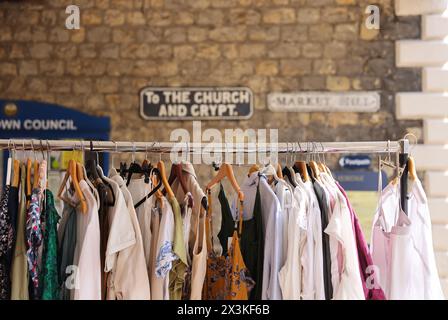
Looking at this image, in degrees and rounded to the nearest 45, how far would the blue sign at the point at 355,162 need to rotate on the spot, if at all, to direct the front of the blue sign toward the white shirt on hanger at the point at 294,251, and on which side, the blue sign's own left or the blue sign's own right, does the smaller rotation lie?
0° — it already faces it

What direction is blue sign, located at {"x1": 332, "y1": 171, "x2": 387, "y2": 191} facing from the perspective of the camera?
toward the camera

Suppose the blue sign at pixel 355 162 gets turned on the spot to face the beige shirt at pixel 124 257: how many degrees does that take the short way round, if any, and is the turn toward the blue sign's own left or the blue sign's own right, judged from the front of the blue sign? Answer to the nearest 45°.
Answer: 0° — it already faces it

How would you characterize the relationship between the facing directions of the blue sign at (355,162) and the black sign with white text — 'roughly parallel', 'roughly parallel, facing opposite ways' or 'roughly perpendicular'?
roughly parallel

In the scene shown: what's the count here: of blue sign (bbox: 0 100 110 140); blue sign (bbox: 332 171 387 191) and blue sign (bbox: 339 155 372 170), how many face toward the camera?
3

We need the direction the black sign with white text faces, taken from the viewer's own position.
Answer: facing the viewer

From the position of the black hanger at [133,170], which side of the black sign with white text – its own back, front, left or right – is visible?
front

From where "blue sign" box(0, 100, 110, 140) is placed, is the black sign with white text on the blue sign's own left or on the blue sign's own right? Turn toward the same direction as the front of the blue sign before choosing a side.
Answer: on the blue sign's own left

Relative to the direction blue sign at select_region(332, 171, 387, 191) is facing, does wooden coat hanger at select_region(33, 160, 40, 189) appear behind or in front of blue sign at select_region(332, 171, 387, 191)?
in front
